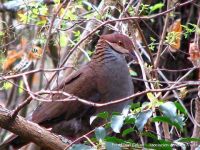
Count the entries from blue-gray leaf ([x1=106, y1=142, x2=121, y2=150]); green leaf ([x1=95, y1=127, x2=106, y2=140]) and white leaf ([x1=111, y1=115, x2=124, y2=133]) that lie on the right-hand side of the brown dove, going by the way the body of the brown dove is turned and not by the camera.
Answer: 3

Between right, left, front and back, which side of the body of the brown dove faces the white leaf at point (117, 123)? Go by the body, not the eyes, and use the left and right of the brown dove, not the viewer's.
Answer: front

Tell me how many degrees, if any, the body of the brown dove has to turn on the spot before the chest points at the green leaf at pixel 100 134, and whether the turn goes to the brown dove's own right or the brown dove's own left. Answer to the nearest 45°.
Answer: approximately 90° to the brown dove's own right

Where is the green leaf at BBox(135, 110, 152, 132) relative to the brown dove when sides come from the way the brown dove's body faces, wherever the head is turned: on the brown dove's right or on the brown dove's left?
on the brown dove's right

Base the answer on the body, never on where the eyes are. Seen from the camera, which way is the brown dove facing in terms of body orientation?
to the viewer's right
